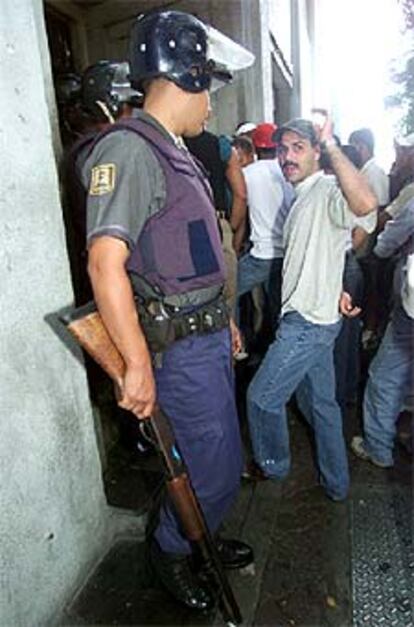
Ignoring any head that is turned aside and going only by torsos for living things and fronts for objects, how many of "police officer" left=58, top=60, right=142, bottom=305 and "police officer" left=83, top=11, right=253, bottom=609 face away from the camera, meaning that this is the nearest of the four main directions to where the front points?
0

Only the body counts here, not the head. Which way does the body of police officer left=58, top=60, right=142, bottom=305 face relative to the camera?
to the viewer's right

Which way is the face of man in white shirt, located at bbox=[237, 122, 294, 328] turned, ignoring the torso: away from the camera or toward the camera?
away from the camera

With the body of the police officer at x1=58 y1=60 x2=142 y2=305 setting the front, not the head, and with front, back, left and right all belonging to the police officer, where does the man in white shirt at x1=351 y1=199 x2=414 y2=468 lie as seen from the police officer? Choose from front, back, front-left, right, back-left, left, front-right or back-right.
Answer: front

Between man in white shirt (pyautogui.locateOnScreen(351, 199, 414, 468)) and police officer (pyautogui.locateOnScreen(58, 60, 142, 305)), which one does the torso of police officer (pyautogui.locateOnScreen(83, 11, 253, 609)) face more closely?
the man in white shirt

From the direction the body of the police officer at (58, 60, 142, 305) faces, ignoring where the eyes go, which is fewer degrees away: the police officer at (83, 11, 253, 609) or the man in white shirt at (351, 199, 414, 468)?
the man in white shirt

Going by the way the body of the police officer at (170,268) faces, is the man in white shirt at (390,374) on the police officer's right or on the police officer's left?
on the police officer's left

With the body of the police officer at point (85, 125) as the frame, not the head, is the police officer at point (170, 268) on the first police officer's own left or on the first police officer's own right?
on the first police officer's own right

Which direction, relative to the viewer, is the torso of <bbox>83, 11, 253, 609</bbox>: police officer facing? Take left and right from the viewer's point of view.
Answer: facing the viewer and to the right of the viewer

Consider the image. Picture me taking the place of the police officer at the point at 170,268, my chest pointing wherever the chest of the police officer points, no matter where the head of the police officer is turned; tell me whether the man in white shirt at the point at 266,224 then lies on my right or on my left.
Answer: on my left

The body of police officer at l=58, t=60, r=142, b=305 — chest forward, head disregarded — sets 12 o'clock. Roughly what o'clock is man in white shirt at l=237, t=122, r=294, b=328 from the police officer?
The man in white shirt is roughly at 11 o'clock from the police officer.
